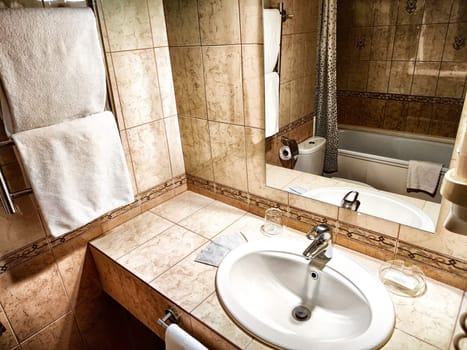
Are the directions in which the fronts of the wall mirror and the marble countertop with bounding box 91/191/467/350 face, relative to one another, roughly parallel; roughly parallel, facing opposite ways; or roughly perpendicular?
roughly parallel

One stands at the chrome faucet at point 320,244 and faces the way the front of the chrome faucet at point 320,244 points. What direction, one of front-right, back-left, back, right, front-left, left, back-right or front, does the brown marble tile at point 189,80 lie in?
right

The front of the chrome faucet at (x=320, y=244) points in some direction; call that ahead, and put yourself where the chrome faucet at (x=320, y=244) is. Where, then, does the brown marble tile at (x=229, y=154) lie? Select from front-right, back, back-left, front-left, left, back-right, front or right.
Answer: right

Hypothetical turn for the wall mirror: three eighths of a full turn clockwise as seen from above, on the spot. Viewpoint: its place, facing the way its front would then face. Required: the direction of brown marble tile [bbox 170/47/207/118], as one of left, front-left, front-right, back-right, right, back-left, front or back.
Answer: left

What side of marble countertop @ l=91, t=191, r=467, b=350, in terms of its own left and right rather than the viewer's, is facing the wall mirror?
back

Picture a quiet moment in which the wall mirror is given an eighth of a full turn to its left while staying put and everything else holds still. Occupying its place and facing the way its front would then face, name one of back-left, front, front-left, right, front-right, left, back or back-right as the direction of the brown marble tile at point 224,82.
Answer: right

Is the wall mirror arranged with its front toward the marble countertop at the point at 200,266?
yes

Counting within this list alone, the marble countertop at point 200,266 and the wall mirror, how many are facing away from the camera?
0

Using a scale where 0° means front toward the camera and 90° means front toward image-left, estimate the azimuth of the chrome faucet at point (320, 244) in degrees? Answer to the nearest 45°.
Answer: approximately 45°

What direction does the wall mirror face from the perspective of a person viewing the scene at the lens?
facing the viewer and to the left of the viewer

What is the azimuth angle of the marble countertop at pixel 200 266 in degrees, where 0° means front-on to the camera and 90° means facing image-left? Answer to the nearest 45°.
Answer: approximately 45°
